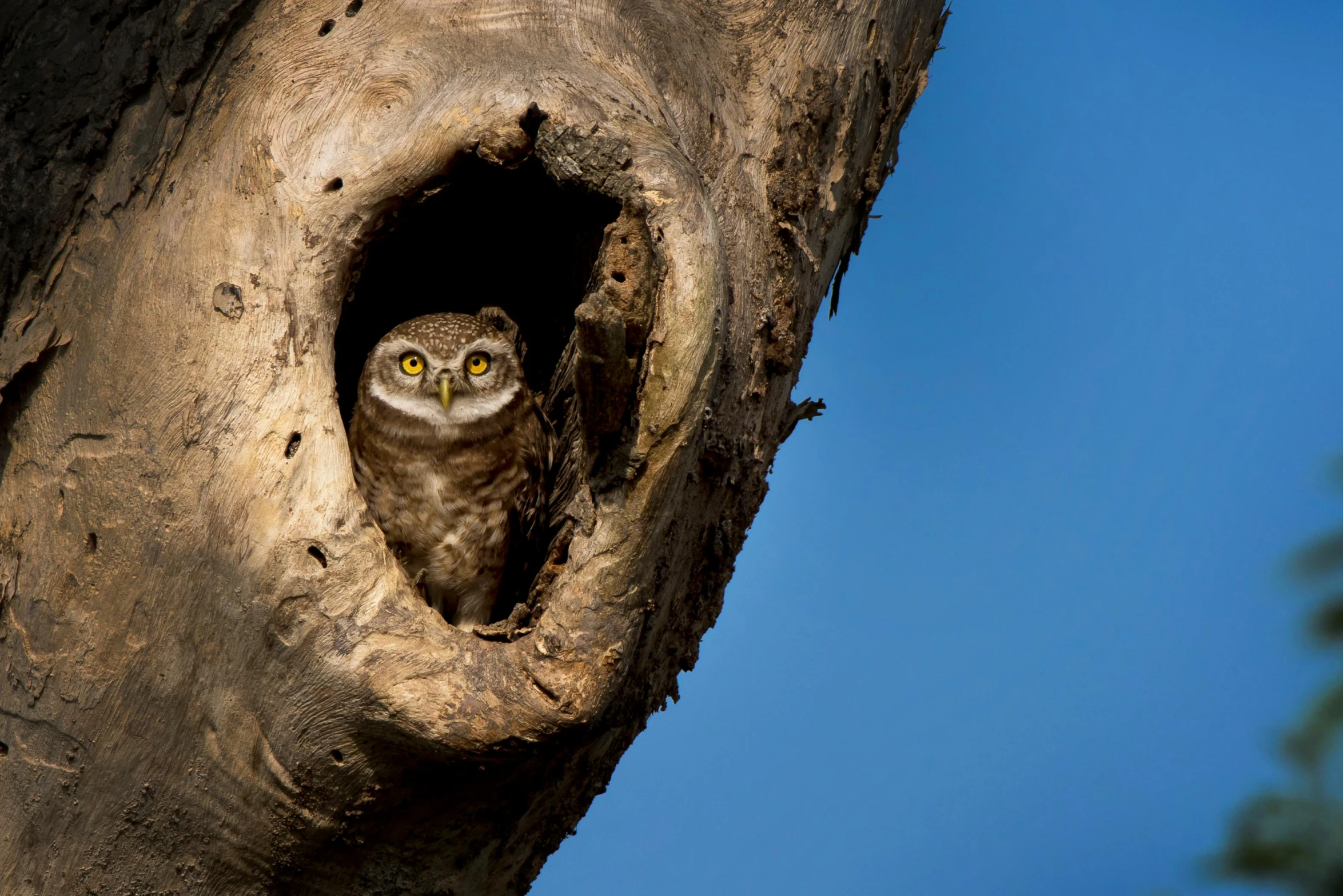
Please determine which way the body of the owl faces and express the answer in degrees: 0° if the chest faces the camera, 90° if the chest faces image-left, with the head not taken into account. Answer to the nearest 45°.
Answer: approximately 0°
